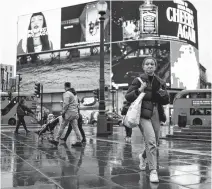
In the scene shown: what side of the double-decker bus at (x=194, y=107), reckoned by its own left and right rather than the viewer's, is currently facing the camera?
right

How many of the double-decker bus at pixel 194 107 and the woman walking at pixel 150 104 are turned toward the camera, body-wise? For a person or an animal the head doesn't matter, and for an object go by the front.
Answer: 1

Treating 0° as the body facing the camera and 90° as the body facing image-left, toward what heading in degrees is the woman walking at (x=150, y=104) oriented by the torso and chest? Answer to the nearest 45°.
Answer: approximately 0°

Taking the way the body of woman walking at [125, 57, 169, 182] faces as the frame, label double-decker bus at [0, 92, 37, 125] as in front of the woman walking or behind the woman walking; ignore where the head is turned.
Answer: behind

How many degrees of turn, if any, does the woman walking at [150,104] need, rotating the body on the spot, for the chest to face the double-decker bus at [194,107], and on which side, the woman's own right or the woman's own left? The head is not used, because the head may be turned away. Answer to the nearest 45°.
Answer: approximately 180°
